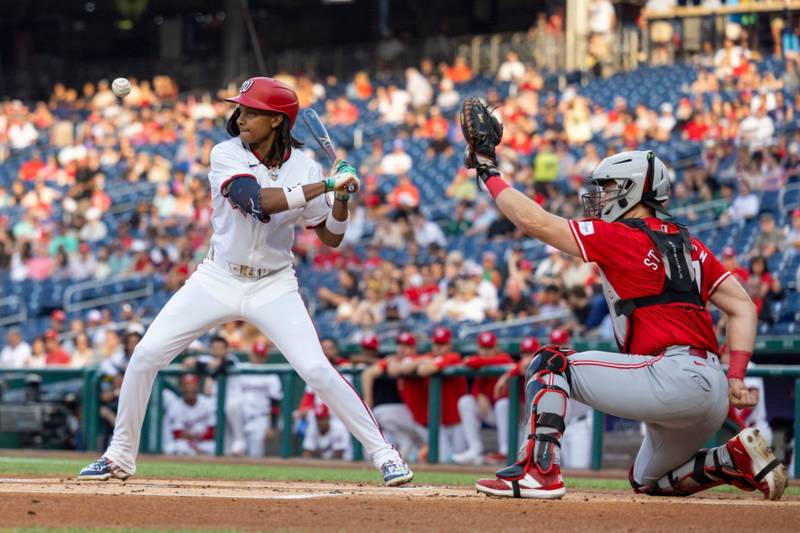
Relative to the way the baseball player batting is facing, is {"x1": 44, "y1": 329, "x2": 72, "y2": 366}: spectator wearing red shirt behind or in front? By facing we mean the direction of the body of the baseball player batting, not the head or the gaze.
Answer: behind

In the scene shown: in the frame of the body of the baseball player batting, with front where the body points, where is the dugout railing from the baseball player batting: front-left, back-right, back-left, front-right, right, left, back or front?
back

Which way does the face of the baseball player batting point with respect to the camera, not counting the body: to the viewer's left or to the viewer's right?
to the viewer's left

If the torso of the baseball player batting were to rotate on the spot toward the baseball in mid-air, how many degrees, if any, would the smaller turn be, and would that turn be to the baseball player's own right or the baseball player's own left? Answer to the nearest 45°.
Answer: approximately 135° to the baseball player's own right

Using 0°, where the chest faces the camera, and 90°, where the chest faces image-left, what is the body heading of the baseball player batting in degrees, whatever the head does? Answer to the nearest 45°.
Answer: approximately 0°
